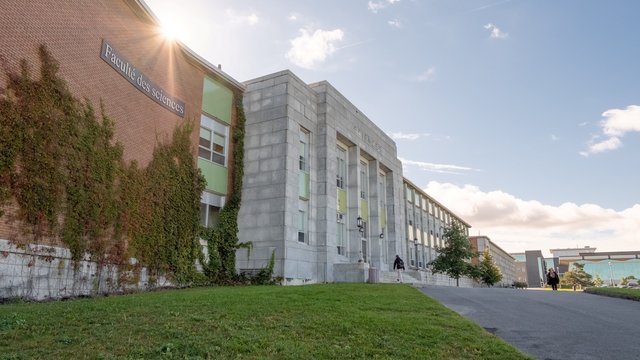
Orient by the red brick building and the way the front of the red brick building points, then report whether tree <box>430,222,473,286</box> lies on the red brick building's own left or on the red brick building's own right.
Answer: on the red brick building's own left

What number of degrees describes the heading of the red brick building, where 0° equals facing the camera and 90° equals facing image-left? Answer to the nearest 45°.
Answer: approximately 315°
